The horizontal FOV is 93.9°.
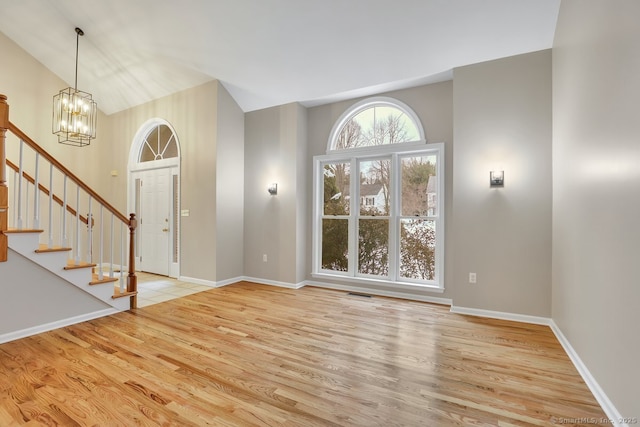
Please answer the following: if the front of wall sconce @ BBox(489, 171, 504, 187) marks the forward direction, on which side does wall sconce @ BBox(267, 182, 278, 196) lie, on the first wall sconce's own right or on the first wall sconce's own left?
on the first wall sconce's own right

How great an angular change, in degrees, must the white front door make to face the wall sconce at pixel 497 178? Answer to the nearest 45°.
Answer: approximately 90° to its left

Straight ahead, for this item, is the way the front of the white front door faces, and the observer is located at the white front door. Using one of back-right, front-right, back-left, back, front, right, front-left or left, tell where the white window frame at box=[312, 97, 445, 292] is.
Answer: left

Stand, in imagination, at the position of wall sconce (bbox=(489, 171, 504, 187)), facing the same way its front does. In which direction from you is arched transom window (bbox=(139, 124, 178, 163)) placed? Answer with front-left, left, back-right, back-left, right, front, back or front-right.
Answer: right

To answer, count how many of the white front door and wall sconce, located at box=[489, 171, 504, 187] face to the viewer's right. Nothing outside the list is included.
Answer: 0

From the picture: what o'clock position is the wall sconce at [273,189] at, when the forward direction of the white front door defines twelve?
The wall sconce is roughly at 9 o'clock from the white front door.

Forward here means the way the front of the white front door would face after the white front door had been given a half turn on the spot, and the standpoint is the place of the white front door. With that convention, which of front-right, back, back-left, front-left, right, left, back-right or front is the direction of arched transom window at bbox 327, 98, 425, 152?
right

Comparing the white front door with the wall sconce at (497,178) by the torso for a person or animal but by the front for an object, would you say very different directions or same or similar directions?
same or similar directions

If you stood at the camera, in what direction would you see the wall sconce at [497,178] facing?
facing the viewer

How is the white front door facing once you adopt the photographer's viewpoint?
facing the viewer and to the left of the viewer

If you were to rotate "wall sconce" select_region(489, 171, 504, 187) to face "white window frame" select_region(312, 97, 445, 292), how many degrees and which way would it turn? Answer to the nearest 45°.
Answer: approximately 90° to its right

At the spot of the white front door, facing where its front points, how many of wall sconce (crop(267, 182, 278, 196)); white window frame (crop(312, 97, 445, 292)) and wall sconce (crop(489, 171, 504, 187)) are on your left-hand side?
3

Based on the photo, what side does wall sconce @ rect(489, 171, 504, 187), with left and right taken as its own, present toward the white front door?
right
